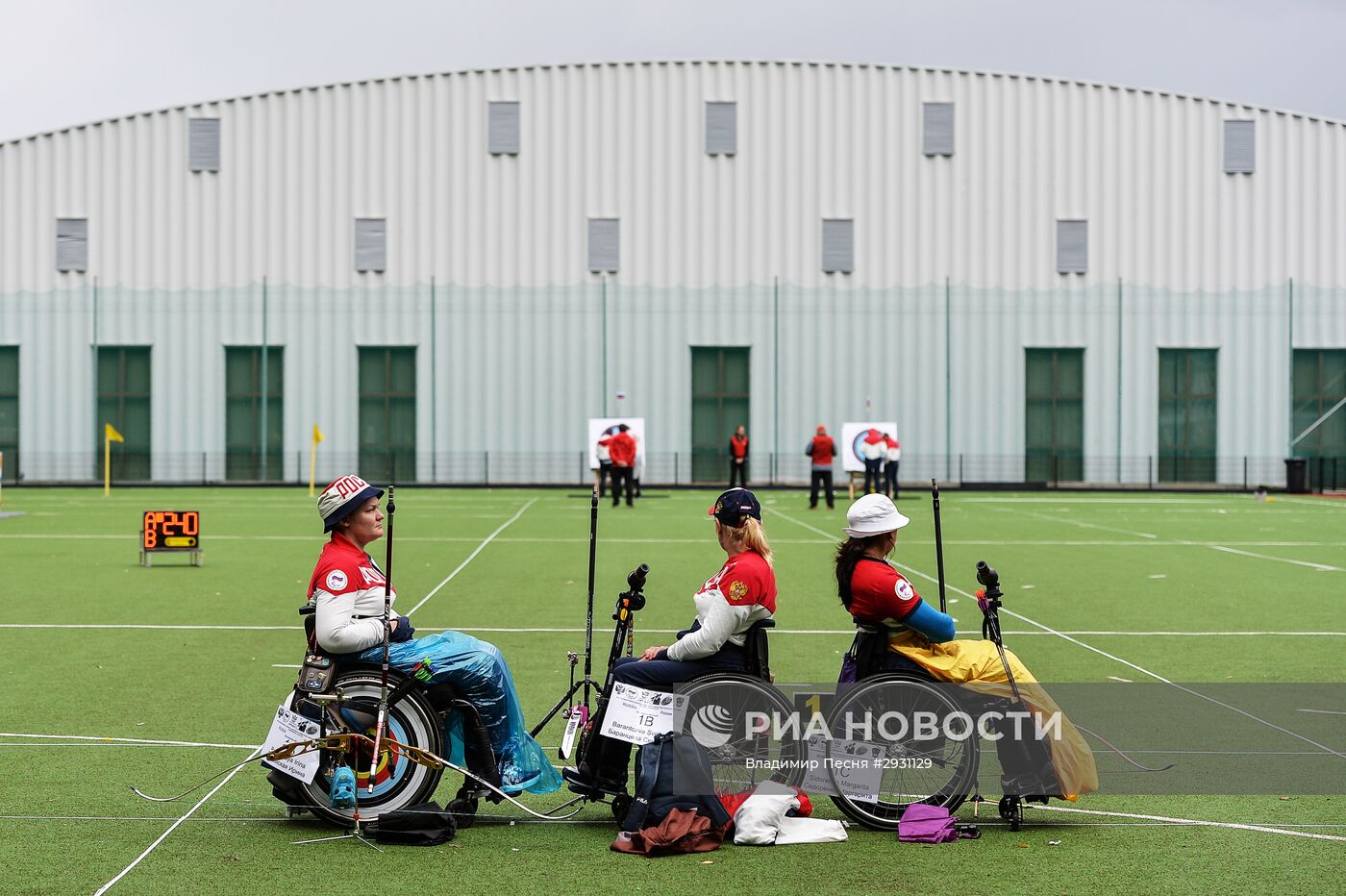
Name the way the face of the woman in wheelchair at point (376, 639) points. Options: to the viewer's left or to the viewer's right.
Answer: to the viewer's right

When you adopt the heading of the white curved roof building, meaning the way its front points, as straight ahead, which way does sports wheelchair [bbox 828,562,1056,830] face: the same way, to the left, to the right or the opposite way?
to the left

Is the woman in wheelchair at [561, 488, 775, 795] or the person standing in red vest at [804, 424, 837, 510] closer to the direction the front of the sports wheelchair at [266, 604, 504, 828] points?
the woman in wheelchair

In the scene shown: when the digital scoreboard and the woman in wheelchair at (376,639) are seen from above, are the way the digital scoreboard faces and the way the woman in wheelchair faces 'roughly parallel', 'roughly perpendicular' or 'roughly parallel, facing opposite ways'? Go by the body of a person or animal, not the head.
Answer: roughly perpendicular

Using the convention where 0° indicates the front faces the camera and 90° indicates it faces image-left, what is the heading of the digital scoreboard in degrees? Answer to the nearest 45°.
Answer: approximately 0°

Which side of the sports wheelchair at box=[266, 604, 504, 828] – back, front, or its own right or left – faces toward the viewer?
right

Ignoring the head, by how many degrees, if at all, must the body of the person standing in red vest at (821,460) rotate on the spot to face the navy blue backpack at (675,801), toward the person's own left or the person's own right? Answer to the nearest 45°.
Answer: approximately 180°

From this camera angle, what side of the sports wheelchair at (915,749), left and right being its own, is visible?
right

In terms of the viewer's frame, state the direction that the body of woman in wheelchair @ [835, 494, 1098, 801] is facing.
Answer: to the viewer's right

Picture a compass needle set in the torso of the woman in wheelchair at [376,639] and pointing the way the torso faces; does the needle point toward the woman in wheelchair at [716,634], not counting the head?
yes
